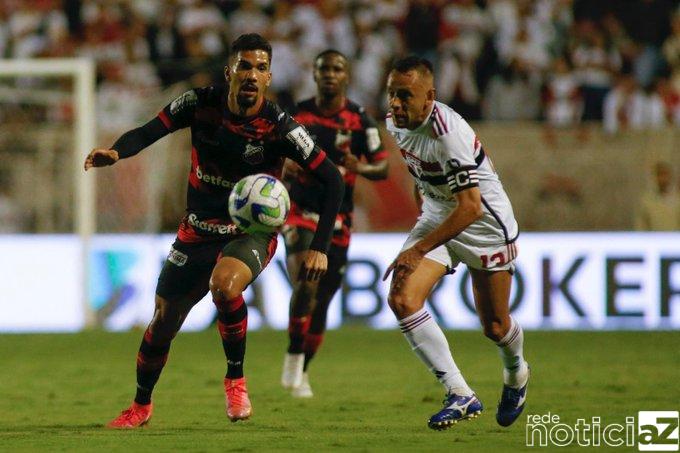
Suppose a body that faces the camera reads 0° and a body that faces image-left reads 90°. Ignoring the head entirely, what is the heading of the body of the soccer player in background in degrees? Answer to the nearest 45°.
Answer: approximately 0°

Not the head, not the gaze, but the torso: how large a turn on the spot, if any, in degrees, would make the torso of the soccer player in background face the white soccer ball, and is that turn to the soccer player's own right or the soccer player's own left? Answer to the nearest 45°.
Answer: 0° — they already face it

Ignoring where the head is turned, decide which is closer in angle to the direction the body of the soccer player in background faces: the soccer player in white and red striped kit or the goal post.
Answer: the soccer player in white and red striped kit

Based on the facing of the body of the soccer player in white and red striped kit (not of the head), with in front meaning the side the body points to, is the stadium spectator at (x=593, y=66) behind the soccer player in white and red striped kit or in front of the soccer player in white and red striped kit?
behind
